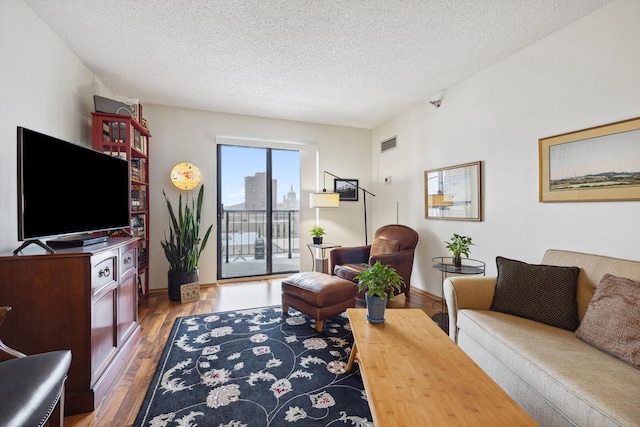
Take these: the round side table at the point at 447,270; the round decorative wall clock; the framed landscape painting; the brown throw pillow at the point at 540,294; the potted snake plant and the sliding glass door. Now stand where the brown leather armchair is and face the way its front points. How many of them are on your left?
3

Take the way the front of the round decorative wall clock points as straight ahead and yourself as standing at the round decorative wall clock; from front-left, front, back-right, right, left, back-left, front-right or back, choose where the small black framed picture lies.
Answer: left

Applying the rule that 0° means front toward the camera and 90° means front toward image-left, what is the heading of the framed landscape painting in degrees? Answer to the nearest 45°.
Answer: approximately 45°

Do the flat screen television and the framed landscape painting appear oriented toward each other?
yes

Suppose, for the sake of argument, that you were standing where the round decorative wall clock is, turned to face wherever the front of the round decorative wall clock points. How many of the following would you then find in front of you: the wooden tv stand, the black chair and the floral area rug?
3

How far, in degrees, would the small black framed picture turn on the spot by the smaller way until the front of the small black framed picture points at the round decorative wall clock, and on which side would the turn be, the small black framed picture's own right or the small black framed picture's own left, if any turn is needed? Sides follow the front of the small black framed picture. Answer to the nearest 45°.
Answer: approximately 45° to the small black framed picture's own right

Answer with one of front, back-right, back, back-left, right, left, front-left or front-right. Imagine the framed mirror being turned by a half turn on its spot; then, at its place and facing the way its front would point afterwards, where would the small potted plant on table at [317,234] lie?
back-left

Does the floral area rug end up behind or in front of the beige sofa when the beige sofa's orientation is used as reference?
in front

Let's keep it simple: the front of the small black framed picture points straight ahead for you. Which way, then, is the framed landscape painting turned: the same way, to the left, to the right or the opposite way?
to the right

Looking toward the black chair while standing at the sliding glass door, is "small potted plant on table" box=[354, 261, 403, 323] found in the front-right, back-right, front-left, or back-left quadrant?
front-left

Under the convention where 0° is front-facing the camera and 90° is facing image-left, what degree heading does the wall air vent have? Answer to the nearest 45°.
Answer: approximately 45°

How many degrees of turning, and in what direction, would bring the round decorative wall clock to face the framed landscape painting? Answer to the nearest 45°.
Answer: approximately 45° to its left

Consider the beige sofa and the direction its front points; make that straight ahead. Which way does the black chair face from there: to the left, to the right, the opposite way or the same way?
the opposite way

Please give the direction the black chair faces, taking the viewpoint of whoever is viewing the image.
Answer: facing the viewer and to the right of the viewer

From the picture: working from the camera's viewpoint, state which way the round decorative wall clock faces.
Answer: facing the viewer

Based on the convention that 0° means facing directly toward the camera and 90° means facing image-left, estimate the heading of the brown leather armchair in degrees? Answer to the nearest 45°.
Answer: approximately 45°

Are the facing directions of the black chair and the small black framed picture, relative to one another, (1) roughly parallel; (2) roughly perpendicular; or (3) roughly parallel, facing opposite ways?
roughly perpendicular

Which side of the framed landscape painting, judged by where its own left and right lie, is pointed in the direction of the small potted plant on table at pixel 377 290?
front

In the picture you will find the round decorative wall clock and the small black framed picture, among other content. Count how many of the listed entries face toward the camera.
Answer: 2
